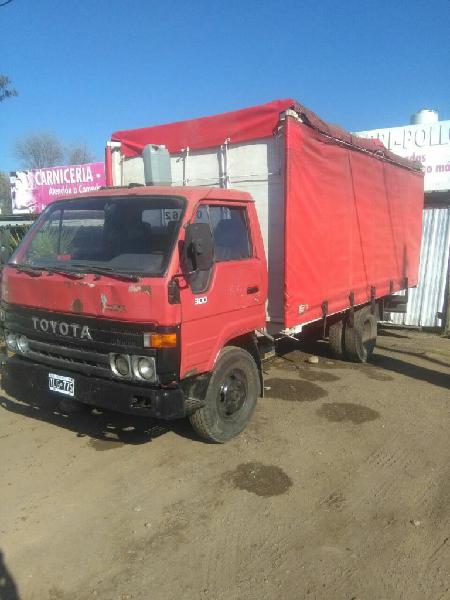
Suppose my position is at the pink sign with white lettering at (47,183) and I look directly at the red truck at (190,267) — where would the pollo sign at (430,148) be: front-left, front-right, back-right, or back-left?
front-left

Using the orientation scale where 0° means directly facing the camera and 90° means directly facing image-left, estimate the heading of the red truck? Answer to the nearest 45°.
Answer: approximately 45°

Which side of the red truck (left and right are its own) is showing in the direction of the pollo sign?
back

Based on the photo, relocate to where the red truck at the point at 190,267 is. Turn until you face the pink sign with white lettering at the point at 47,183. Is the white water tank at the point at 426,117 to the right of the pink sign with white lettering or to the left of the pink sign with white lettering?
right

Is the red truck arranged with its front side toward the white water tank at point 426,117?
no

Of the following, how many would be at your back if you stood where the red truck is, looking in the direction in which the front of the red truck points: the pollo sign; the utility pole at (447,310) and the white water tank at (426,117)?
3

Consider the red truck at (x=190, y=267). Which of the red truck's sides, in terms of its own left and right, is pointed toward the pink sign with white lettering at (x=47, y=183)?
right

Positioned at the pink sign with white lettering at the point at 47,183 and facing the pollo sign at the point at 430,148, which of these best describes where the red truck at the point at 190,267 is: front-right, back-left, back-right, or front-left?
front-right

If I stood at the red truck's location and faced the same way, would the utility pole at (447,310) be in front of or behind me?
behind
